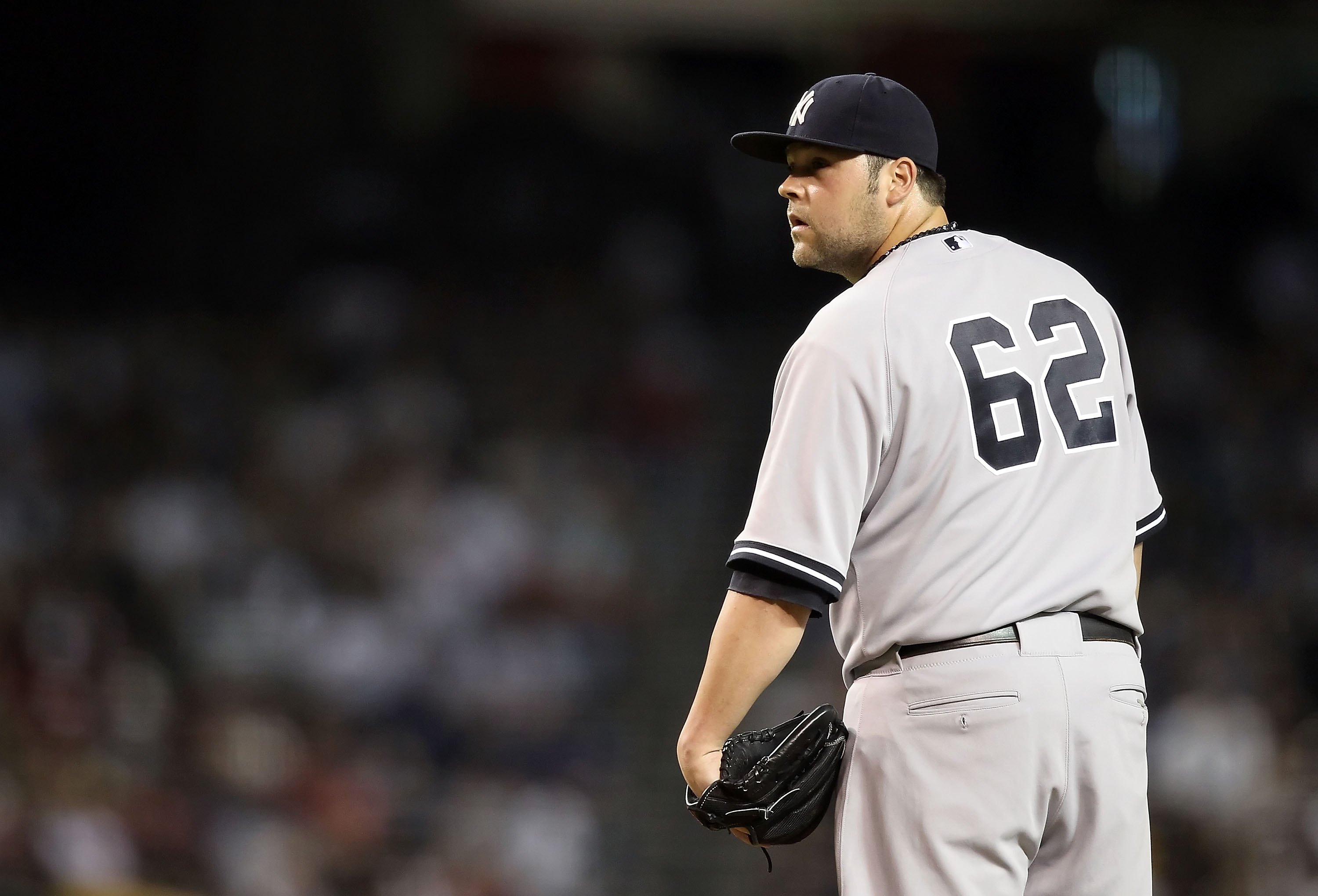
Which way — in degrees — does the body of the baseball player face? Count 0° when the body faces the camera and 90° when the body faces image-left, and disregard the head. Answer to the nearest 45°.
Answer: approximately 135°

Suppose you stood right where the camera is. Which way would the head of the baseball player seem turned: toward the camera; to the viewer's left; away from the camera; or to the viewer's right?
to the viewer's left
